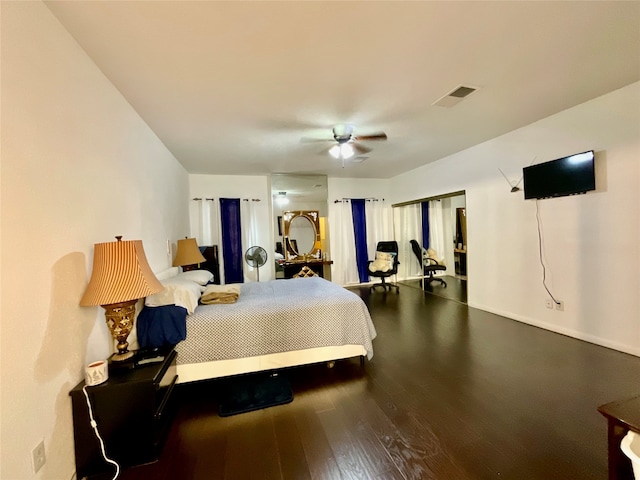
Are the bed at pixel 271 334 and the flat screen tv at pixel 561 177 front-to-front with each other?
yes

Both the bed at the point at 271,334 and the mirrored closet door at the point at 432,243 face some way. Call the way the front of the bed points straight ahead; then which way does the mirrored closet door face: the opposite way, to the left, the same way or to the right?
the opposite way

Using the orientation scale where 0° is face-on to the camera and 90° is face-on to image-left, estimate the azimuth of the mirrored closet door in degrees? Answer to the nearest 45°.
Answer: approximately 45°

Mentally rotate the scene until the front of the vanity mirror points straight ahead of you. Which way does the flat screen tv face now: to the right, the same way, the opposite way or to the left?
to the right

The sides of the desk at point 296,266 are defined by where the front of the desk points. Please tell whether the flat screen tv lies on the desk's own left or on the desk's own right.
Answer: on the desk's own left

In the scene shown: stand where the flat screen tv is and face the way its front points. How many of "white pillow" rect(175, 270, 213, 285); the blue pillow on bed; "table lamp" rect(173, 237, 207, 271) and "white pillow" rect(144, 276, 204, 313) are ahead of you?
4

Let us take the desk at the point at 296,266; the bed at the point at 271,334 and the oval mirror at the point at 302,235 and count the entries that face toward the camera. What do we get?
2

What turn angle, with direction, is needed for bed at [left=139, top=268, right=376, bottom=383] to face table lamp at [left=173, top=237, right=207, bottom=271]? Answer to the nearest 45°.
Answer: approximately 135° to its left

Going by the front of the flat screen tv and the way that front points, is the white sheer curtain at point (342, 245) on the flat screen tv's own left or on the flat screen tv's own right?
on the flat screen tv's own right

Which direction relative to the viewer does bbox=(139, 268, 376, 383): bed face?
to the viewer's right

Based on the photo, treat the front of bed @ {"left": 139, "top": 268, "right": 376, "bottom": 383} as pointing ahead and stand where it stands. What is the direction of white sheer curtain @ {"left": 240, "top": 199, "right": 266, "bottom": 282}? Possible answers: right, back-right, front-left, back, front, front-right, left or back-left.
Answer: left

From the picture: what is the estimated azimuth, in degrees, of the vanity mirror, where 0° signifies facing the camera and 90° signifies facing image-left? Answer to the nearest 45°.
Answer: approximately 0°
